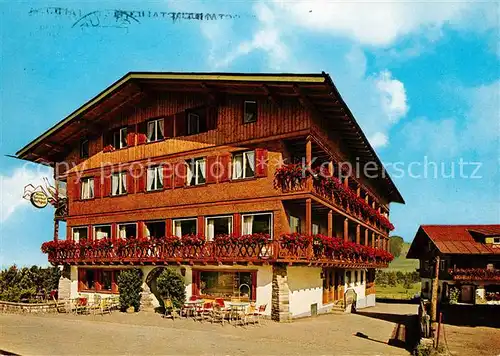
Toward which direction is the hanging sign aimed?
toward the camera

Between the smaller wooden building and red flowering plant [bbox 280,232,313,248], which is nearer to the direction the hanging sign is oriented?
the red flowering plant

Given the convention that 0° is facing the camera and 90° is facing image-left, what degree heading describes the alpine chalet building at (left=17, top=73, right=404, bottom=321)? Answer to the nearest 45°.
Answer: approximately 45°

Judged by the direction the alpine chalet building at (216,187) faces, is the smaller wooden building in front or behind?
behind

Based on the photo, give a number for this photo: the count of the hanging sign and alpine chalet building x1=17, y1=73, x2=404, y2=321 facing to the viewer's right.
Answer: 0

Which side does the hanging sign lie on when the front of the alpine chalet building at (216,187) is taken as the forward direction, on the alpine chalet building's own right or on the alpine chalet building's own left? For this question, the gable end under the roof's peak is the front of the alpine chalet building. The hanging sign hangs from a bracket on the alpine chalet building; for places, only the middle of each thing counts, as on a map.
on the alpine chalet building's own right
